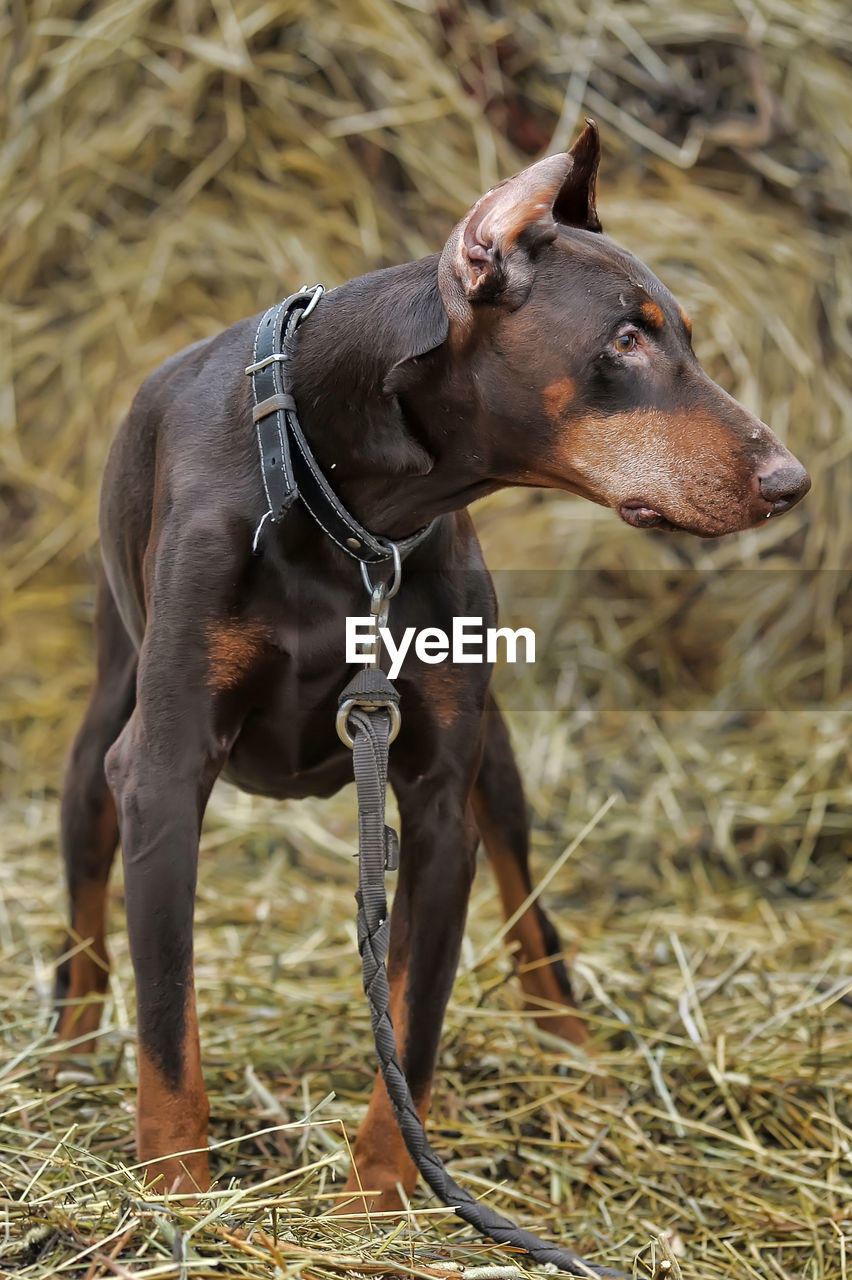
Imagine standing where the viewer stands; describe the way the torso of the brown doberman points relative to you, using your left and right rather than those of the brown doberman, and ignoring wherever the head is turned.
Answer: facing the viewer
